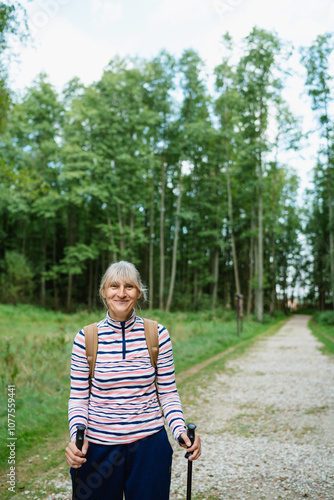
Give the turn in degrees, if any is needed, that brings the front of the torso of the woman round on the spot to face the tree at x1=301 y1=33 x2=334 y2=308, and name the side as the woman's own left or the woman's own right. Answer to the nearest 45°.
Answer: approximately 135° to the woman's own left

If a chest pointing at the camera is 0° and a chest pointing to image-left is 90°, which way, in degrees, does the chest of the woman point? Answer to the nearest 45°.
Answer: approximately 0°

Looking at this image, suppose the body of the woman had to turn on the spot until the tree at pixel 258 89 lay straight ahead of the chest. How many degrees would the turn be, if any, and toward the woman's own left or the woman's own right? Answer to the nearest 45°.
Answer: approximately 180°
